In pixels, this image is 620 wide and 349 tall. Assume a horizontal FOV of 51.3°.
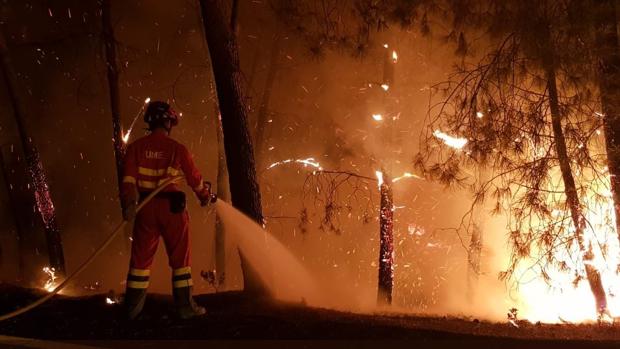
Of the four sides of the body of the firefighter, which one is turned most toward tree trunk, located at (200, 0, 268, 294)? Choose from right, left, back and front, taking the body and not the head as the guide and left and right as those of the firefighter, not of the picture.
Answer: front

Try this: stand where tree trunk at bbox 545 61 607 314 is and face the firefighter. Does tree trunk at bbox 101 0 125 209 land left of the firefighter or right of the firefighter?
right

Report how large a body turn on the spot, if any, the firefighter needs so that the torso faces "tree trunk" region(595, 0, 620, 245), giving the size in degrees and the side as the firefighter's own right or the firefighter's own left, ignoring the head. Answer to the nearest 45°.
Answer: approximately 45° to the firefighter's own right

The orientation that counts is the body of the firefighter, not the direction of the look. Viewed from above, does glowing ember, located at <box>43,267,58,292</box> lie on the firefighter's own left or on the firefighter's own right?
on the firefighter's own left

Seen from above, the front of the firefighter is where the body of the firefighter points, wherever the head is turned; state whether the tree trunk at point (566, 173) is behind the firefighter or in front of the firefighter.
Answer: in front

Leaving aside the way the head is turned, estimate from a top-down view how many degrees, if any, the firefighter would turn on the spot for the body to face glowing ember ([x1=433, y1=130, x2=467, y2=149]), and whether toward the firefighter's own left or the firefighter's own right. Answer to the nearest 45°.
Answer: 0° — they already face it

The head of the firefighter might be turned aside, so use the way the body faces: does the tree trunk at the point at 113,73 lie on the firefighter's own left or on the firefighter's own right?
on the firefighter's own left

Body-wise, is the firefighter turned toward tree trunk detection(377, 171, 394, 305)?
yes

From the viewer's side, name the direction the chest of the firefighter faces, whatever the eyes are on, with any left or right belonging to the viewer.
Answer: facing away from the viewer and to the right of the viewer
